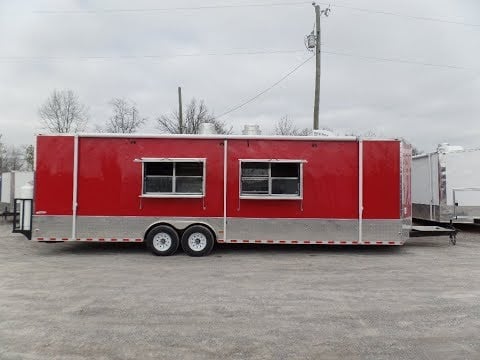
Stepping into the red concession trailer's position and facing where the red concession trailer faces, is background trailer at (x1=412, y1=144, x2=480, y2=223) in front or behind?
in front

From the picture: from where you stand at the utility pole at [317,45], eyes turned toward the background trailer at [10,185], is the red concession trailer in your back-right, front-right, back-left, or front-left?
front-left

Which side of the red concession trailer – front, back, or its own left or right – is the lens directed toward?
right

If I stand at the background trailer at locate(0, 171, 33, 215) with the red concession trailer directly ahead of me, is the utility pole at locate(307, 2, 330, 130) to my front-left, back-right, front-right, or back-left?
front-left

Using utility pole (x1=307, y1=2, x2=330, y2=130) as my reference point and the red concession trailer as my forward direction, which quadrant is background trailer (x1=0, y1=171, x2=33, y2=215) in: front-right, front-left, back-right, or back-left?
front-right

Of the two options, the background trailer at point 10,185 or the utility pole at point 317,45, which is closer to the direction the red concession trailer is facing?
the utility pole

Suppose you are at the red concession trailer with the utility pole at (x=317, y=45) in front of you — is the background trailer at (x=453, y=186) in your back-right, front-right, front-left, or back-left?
front-right

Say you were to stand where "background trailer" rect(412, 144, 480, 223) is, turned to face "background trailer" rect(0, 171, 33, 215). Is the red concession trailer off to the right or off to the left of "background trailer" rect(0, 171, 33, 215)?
left

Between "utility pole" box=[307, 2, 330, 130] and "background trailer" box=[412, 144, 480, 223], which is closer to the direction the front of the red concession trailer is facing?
the background trailer

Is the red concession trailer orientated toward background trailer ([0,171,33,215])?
no

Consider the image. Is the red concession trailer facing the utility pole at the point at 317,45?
no
